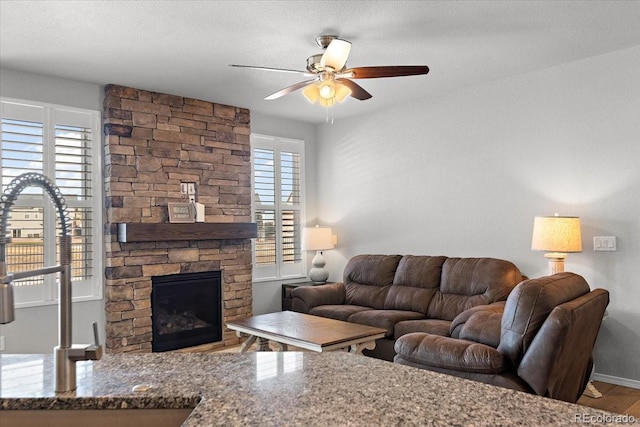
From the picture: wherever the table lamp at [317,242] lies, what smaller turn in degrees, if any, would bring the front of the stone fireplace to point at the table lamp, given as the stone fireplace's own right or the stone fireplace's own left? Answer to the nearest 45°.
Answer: approximately 45° to the stone fireplace's own left

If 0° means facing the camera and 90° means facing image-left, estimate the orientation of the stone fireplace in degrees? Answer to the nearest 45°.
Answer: approximately 315°

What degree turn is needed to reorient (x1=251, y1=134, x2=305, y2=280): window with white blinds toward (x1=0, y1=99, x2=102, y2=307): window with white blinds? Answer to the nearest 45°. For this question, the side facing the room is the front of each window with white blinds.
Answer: approximately 90° to its right

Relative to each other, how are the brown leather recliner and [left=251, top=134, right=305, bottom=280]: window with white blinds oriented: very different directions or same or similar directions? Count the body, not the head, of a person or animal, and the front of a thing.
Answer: very different directions

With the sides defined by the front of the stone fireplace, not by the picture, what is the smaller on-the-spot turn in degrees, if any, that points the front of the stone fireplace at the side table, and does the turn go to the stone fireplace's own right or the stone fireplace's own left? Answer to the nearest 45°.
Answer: approximately 45° to the stone fireplace's own left

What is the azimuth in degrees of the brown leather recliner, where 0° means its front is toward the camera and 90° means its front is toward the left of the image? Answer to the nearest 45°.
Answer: approximately 135°

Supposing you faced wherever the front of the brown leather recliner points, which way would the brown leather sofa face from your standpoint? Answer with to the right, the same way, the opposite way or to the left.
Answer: to the left
